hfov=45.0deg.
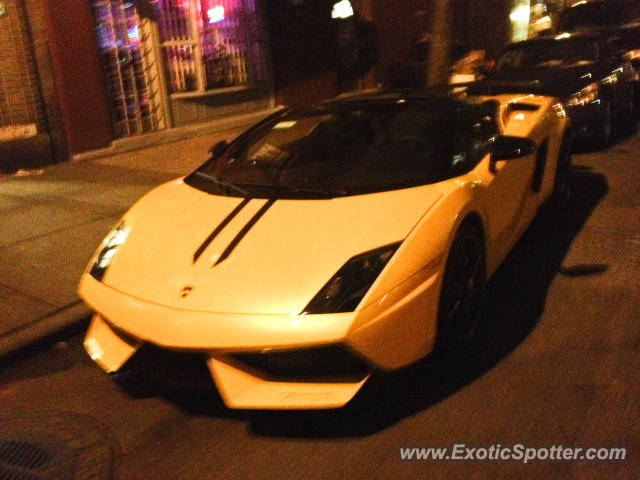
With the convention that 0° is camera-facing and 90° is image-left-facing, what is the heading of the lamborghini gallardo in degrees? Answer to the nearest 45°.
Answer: approximately 45°

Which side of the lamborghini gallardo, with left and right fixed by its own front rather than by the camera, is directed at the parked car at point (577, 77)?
back

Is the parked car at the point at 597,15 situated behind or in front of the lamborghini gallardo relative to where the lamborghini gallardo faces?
behind
